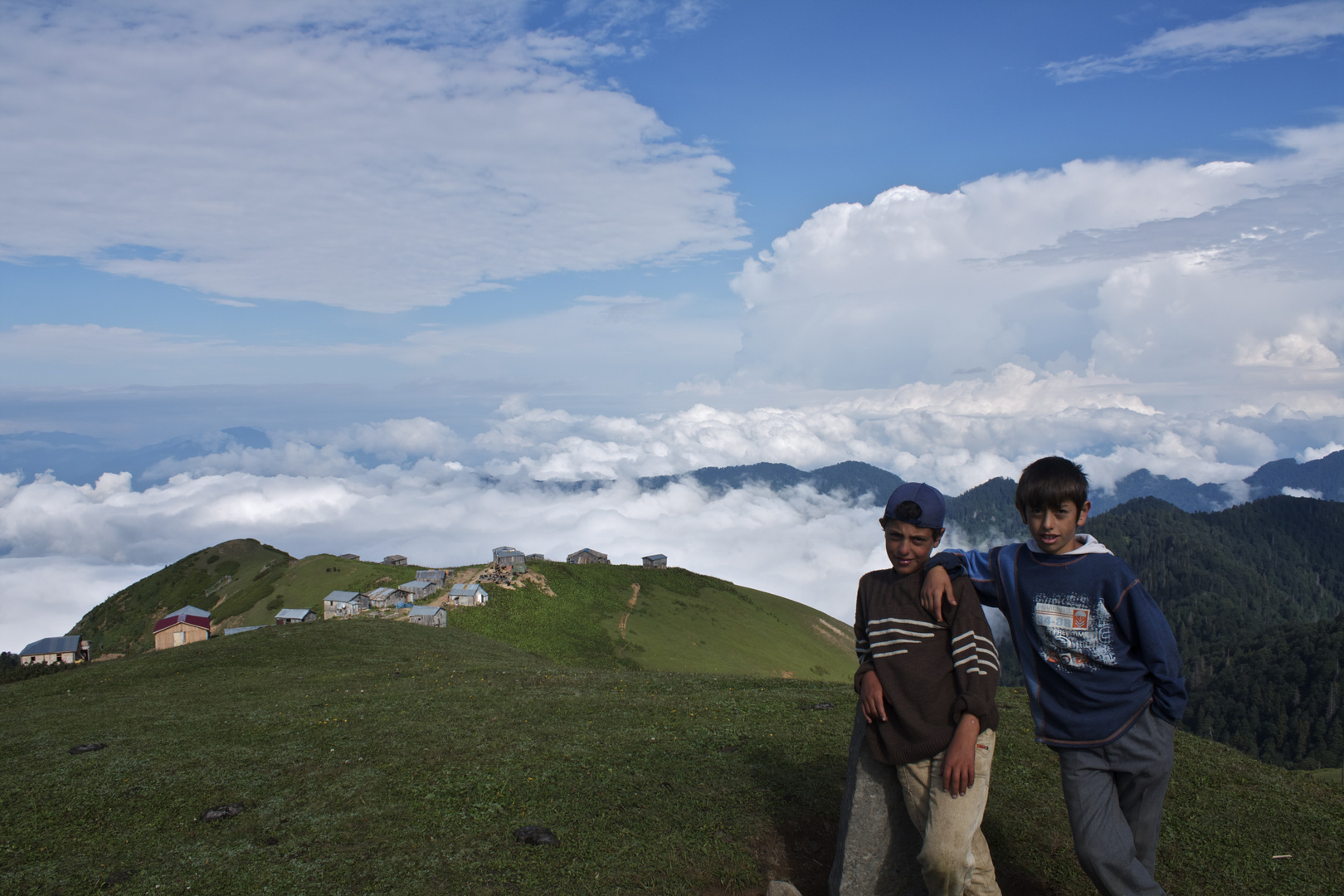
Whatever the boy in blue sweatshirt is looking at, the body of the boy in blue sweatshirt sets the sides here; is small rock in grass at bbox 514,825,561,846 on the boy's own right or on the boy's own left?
on the boy's own right

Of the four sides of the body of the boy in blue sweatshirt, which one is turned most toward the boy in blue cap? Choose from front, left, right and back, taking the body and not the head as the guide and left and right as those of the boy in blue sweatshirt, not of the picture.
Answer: right

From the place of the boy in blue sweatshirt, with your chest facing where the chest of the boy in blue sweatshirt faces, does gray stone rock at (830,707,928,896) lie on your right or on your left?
on your right

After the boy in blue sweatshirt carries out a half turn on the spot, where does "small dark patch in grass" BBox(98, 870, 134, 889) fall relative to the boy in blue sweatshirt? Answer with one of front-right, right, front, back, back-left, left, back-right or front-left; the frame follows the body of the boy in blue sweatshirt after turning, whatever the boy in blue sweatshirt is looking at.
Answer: left

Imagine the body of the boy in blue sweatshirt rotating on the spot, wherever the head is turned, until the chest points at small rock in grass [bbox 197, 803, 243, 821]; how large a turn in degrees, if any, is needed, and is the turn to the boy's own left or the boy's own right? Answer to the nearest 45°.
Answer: approximately 90° to the boy's own right

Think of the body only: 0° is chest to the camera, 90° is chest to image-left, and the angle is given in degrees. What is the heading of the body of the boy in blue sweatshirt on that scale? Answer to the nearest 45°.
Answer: approximately 0°
